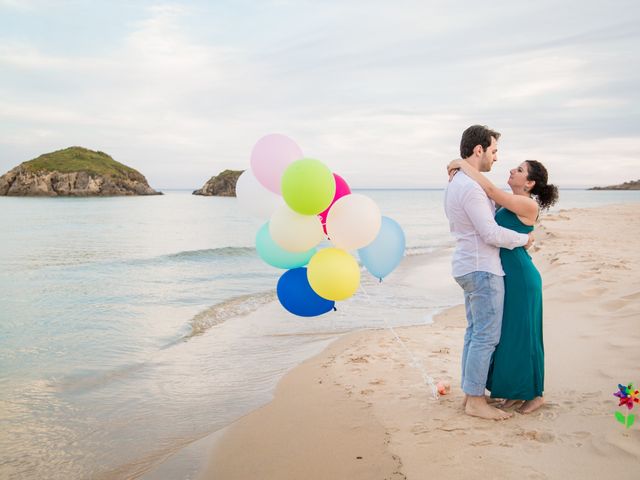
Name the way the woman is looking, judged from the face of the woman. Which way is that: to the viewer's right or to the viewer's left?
to the viewer's left

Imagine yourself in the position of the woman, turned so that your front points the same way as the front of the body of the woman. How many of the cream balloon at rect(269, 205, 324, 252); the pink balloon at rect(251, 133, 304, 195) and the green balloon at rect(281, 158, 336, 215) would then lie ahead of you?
3

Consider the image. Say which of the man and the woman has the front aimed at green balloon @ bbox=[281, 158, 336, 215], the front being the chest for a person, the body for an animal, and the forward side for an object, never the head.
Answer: the woman

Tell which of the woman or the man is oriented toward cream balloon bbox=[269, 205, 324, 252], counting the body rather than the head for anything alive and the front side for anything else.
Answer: the woman

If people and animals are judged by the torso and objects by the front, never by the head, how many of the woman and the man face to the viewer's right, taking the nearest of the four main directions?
1

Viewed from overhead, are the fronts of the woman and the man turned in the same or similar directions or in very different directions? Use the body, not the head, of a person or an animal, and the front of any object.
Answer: very different directions

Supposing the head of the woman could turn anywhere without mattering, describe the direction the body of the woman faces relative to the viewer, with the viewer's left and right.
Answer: facing to the left of the viewer

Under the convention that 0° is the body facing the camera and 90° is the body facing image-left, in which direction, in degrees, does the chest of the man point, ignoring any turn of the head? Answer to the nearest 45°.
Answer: approximately 270°
